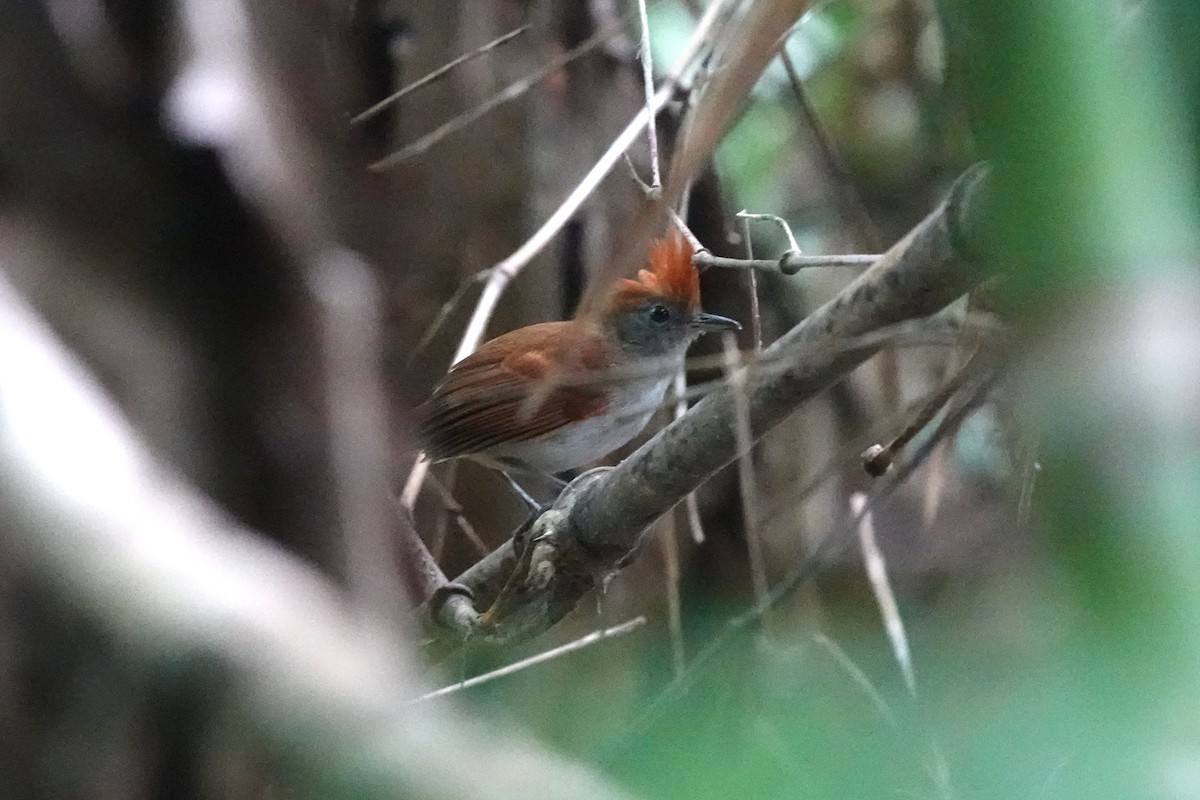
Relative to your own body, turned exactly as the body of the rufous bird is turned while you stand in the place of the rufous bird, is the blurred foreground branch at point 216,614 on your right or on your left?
on your right

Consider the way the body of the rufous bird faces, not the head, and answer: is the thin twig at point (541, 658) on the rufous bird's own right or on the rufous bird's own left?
on the rufous bird's own right

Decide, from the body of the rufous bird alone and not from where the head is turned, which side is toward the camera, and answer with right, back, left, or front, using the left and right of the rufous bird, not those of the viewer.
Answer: right
